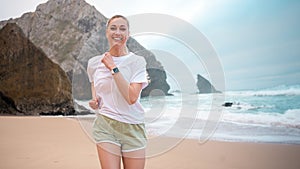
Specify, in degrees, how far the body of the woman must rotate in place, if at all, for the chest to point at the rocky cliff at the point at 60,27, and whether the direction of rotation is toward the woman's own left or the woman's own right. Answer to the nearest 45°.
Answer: approximately 180°

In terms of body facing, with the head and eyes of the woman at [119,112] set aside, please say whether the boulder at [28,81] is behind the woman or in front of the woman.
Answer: behind

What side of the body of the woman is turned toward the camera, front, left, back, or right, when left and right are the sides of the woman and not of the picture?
front
